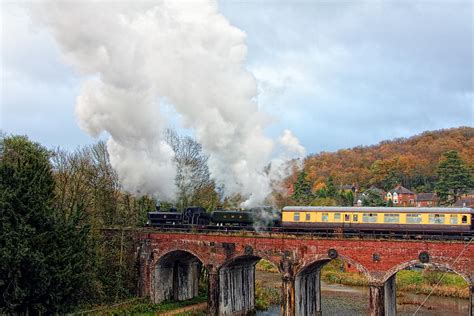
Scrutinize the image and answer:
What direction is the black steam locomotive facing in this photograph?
to the viewer's left

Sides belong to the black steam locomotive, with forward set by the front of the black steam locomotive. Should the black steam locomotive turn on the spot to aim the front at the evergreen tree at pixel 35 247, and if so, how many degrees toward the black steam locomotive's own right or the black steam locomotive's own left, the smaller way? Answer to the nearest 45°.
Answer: approximately 45° to the black steam locomotive's own left

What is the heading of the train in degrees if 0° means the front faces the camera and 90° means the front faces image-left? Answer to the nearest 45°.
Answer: approximately 90°
